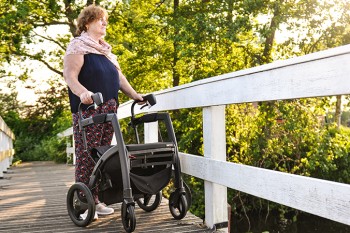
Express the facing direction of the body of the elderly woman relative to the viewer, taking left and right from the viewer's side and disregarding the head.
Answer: facing the viewer and to the right of the viewer

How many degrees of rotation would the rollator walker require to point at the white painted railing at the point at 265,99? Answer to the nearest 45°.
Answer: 0° — it already faces it

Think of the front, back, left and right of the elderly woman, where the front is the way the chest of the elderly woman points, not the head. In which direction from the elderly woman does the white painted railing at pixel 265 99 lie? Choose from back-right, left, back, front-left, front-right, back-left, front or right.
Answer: front

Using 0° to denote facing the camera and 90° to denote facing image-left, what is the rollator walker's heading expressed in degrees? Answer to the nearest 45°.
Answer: approximately 315°

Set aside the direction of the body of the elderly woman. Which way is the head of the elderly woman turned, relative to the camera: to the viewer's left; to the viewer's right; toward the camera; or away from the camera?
to the viewer's right
